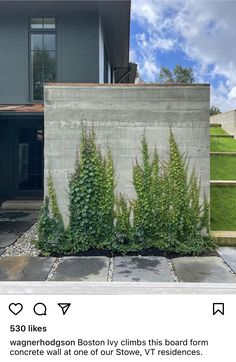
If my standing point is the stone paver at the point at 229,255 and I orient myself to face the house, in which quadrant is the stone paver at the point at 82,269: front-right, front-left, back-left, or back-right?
front-left

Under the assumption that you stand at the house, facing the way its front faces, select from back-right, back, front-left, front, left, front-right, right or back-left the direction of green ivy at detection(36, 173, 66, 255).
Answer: front

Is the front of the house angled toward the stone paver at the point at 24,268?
yes

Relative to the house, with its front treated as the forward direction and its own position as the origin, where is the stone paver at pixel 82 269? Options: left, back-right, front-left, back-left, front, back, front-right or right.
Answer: front

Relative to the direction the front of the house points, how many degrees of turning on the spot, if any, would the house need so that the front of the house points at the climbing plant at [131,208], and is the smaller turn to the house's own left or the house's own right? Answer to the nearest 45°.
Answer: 0° — it already faces it

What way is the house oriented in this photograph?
toward the camera

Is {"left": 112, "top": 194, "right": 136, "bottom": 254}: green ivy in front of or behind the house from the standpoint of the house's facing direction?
in front

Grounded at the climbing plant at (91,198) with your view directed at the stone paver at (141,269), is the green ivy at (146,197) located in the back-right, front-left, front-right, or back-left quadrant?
front-left

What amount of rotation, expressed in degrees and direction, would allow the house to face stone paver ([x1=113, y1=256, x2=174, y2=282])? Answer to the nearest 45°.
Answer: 0° — it already faces it

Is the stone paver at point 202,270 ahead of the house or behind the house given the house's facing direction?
ahead
